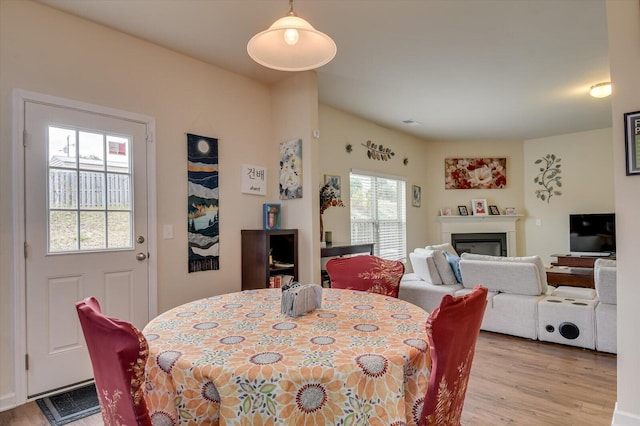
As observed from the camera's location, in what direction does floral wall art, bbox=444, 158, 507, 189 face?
facing the viewer

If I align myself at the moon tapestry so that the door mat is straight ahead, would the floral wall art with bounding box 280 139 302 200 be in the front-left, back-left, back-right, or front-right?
back-left

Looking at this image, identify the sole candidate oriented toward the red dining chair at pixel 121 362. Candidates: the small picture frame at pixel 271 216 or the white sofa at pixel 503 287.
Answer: the small picture frame

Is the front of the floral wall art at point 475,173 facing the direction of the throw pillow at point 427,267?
yes

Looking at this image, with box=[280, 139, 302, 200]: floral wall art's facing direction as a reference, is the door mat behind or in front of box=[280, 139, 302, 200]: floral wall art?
in front

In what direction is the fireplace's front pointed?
toward the camera

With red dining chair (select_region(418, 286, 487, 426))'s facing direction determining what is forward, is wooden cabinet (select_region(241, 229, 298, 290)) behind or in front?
in front

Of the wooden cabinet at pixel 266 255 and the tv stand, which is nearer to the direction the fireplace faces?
the wooden cabinet

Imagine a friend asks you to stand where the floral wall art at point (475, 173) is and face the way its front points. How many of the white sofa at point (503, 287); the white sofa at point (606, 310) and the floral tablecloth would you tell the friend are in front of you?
3

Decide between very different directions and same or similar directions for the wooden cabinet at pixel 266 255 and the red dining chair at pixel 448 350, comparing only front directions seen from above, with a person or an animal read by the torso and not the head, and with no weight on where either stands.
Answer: very different directions

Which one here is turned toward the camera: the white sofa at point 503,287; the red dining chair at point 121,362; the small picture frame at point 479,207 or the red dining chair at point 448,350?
the small picture frame

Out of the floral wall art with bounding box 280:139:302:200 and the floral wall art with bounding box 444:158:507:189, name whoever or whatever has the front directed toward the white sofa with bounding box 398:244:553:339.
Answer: the floral wall art with bounding box 444:158:507:189

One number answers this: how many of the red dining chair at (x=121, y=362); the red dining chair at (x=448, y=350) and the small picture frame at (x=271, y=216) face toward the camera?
1

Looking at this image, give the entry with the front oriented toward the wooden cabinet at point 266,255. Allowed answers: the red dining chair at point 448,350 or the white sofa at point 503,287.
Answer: the red dining chair

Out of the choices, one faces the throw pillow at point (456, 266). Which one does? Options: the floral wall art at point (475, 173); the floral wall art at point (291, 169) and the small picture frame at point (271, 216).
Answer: the floral wall art at point (475, 173)

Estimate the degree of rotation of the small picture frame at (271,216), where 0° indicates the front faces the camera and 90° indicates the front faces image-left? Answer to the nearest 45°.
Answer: approximately 0°

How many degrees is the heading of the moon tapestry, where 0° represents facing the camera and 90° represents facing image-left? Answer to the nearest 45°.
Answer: approximately 315°

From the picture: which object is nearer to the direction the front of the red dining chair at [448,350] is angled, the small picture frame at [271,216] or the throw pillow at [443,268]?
the small picture frame

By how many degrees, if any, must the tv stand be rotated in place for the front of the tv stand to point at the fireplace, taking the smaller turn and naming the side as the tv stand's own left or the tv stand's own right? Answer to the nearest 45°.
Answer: approximately 45° to the tv stand's own right

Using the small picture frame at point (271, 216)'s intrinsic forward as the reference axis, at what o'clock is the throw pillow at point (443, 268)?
The throw pillow is roughly at 9 o'clock from the small picture frame.

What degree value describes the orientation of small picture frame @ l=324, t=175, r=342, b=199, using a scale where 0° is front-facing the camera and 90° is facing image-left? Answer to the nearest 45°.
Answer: approximately 315°
